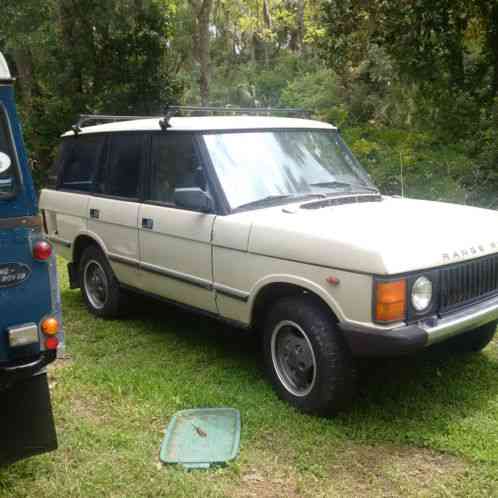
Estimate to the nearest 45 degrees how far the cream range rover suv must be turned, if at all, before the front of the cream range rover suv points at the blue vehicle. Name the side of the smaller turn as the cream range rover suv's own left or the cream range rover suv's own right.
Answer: approximately 90° to the cream range rover suv's own right

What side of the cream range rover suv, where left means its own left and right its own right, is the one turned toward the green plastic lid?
right
